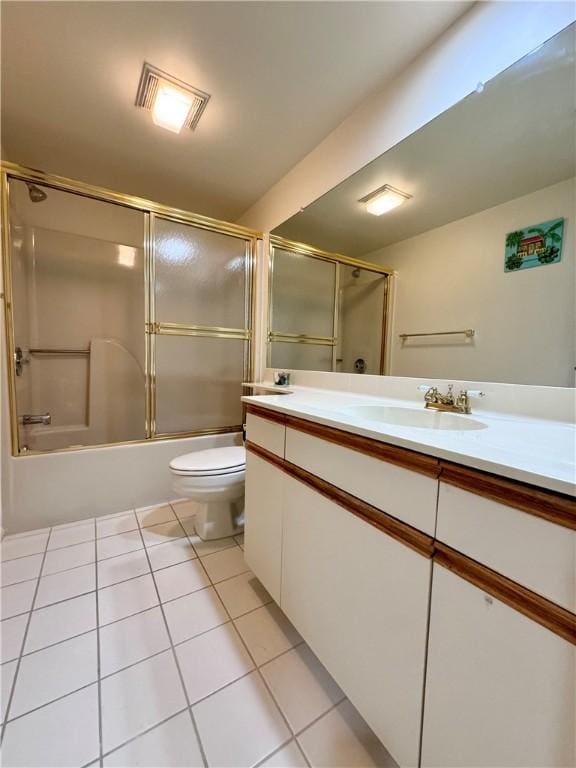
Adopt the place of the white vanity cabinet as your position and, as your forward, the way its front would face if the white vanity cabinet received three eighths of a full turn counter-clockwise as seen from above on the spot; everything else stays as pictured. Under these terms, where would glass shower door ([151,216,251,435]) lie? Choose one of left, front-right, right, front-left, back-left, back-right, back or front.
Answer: back-left

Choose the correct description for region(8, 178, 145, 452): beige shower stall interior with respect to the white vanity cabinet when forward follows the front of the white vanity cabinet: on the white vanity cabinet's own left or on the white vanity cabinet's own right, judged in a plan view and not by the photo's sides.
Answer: on the white vanity cabinet's own right

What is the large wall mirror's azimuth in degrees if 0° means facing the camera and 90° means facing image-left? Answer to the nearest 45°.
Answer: approximately 45°

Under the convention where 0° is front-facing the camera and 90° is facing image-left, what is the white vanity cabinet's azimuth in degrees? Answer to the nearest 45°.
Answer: approximately 45°

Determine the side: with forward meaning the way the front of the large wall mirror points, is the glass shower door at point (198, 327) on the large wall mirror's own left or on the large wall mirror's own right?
on the large wall mirror's own right
